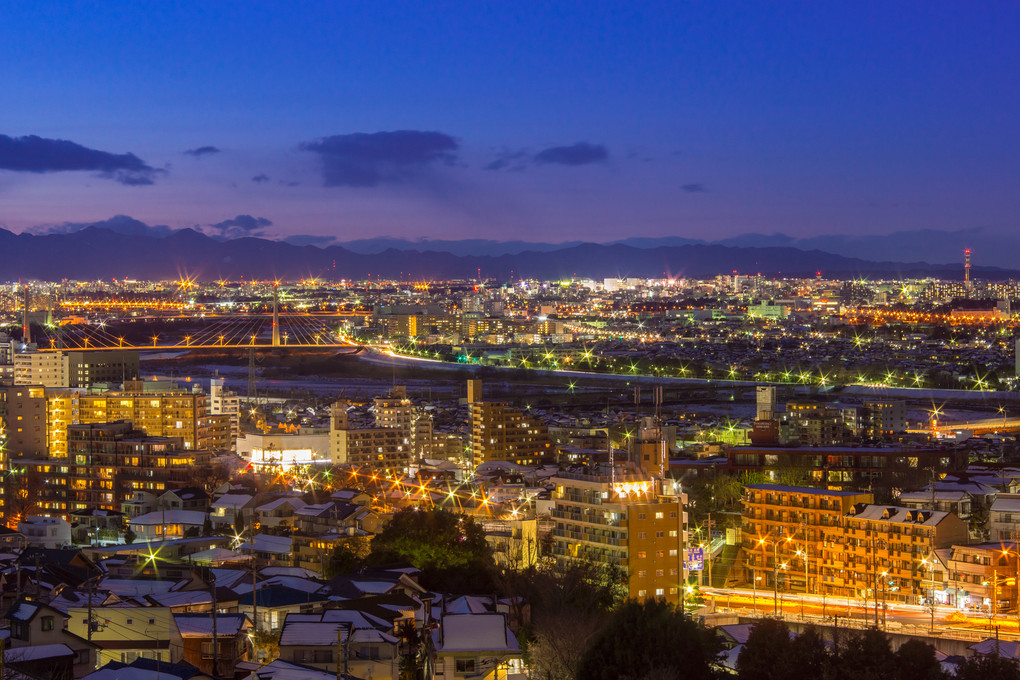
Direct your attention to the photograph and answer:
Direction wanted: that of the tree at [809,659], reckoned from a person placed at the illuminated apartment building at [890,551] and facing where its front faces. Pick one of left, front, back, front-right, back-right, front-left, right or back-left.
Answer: front-left

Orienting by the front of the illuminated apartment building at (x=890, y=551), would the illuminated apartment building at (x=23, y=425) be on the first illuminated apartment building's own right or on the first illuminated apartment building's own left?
on the first illuminated apartment building's own right

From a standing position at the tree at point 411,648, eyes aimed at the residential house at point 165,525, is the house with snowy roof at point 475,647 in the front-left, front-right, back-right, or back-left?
back-right

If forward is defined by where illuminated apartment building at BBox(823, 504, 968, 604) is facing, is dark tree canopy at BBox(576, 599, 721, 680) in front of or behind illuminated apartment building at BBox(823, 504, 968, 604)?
in front

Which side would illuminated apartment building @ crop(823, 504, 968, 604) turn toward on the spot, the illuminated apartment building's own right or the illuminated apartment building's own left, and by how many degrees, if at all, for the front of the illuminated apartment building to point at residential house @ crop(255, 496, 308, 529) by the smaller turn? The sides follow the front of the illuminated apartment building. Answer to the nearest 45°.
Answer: approximately 45° to the illuminated apartment building's own right

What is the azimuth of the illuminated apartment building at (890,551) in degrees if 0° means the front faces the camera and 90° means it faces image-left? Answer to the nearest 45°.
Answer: approximately 45°

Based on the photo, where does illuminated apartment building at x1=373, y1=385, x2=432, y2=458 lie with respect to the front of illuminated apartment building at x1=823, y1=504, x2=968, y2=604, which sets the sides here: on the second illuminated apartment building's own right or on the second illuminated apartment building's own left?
on the second illuminated apartment building's own right

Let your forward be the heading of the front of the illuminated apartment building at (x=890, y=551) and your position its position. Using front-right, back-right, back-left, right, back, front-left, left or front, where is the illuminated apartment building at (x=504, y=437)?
right

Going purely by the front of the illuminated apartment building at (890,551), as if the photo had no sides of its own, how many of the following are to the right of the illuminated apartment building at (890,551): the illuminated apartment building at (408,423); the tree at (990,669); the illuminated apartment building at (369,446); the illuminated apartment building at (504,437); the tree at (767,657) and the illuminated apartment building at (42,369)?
4

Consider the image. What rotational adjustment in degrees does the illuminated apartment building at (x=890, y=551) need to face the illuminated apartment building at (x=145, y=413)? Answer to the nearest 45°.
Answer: approximately 90° to its right

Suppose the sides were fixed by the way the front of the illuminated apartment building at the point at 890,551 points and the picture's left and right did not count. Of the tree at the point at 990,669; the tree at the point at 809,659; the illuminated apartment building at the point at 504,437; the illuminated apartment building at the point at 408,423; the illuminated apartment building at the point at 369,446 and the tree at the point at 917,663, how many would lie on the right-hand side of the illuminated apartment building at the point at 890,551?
3
